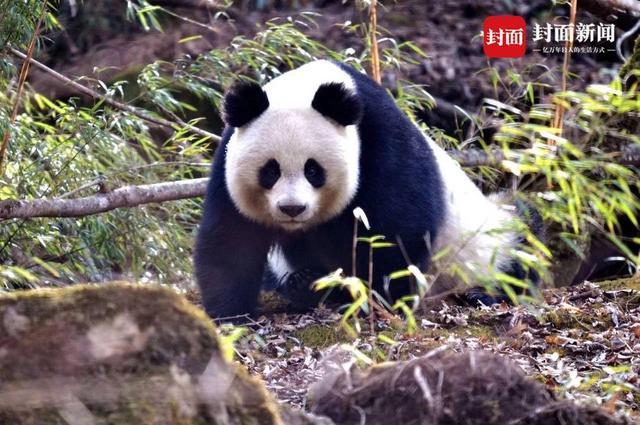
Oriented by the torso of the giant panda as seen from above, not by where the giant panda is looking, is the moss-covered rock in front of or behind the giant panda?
in front

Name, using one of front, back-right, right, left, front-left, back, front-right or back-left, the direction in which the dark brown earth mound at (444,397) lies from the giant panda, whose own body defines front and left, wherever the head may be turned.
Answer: front-left

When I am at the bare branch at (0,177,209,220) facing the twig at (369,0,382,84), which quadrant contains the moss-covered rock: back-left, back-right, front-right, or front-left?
back-right

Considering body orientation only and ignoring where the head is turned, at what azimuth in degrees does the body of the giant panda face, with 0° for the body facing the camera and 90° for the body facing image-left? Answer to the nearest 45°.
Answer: approximately 45°

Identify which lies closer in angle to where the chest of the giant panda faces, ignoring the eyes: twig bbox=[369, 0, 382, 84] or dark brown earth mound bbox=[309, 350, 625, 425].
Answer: the dark brown earth mound

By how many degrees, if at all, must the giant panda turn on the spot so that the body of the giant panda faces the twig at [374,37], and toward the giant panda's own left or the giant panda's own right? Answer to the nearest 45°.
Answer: approximately 135° to the giant panda's own right

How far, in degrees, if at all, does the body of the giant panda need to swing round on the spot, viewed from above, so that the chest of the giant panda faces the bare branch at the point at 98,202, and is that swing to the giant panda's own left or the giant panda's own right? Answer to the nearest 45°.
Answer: approximately 45° to the giant panda's own right

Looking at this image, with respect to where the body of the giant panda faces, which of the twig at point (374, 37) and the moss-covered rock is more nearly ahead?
the moss-covered rock
